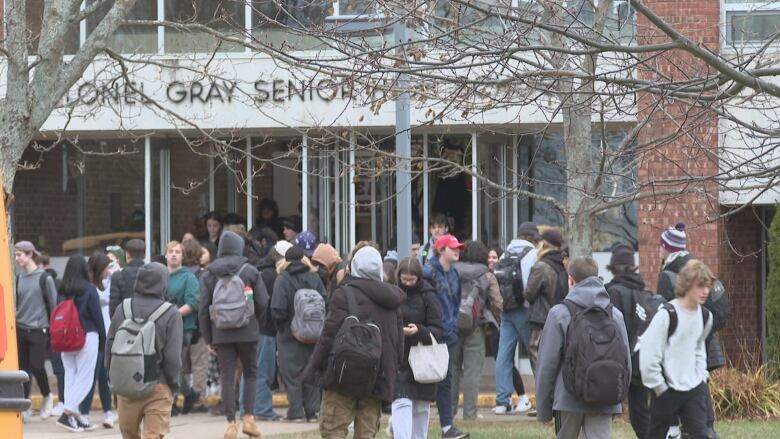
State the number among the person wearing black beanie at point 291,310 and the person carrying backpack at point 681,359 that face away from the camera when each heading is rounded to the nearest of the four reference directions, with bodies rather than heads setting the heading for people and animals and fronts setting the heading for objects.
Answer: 1

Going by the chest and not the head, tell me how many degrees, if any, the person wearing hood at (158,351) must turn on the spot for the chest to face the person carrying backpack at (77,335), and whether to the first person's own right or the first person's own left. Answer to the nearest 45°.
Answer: approximately 45° to the first person's own left

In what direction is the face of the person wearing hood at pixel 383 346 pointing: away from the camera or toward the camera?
away from the camera

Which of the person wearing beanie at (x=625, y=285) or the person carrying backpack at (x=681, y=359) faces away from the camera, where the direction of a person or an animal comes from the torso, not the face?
the person wearing beanie

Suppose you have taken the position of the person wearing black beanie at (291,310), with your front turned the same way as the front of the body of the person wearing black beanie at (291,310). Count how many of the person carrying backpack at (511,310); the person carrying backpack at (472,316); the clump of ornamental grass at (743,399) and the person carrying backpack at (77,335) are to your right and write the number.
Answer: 3

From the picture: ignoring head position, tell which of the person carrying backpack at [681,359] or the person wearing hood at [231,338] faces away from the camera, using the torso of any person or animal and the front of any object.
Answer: the person wearing hood

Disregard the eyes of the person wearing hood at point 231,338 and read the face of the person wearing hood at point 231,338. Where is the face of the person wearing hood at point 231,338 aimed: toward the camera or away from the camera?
away from the camera

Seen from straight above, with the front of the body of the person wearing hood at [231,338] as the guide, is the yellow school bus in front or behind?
behind

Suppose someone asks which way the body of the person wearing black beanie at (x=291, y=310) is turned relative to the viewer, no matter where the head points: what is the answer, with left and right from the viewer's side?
facing away from the viewer

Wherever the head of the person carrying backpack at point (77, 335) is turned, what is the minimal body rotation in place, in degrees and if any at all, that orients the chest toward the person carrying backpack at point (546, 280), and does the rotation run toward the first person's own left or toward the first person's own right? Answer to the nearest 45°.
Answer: approximately 45° to the first person's own right

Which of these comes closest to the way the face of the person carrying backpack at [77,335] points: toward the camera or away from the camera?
away from the camera

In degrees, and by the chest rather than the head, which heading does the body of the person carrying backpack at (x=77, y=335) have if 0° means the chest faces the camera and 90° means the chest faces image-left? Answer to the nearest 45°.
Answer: approximately 225°

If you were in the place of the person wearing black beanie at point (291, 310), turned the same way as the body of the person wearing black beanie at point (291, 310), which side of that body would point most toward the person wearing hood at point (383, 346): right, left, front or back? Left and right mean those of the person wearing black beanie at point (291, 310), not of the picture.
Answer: back

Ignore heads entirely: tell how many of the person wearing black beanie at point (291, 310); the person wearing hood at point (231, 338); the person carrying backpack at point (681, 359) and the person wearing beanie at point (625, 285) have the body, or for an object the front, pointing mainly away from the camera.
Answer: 3

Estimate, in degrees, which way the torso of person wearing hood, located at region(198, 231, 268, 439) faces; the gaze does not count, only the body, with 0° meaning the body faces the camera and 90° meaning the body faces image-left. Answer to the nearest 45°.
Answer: approximately 180°
